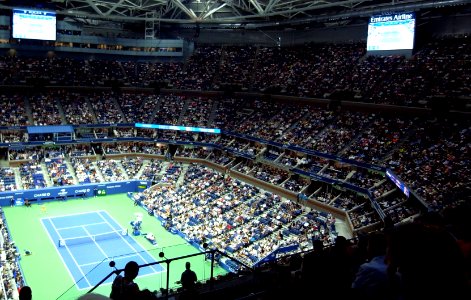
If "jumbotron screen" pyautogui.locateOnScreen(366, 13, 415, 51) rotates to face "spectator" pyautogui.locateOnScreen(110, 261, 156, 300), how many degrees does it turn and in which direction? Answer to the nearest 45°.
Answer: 0° — it already faces them

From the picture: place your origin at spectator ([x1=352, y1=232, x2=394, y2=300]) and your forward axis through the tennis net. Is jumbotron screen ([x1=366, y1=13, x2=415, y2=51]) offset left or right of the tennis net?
right

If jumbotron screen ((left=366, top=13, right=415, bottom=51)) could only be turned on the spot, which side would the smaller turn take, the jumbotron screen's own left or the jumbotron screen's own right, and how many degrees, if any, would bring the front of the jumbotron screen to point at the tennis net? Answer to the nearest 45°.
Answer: approximately 45° to the jumbotron screen's own right

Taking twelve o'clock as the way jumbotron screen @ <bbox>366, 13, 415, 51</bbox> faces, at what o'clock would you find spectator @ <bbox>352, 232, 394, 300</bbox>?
The spectator is roughly at 12 o'clock from the jumbotron screen.

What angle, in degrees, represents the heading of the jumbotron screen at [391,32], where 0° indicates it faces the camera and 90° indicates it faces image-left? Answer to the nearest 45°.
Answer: approximately 0°
